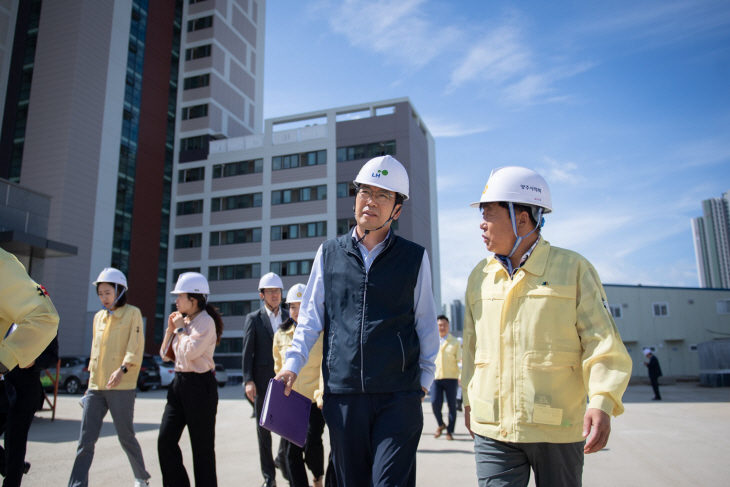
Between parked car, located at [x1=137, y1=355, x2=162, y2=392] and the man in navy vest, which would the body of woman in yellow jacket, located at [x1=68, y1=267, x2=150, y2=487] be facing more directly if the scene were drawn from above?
the man in navy vest

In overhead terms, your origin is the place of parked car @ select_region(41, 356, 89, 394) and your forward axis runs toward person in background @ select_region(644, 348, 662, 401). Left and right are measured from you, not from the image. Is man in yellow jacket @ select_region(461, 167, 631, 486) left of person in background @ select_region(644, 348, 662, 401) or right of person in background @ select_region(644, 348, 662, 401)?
right

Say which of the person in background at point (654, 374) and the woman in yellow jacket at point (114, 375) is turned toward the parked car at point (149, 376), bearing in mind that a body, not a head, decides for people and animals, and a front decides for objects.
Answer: the person in background

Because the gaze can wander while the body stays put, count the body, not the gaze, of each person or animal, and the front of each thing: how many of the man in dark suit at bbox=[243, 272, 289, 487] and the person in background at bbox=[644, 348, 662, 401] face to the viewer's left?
1

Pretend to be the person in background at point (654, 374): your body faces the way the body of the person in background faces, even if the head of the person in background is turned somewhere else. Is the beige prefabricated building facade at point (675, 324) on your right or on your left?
on your right

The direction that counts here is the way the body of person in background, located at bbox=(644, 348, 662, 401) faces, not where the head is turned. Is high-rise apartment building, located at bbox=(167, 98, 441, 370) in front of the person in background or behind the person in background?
in front

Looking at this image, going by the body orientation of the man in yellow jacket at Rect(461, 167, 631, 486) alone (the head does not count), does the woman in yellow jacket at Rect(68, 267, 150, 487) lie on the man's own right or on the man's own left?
on the man's own right

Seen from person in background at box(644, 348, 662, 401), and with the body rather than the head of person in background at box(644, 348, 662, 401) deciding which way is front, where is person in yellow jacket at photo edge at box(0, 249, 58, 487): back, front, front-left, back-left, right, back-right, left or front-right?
left

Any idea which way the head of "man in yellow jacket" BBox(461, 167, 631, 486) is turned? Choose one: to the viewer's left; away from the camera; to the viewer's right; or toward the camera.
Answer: to the viewer's left

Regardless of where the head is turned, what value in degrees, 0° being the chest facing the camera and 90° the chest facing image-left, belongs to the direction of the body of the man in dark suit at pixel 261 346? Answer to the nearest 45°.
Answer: approximately 315°

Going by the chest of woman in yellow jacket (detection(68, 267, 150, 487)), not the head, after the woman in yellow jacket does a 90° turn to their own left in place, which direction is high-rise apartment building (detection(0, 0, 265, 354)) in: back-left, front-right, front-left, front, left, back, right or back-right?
back-left

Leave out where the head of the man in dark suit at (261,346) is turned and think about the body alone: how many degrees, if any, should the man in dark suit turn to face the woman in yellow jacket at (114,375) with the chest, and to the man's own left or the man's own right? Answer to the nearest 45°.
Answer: approximately 135° to the man's own right

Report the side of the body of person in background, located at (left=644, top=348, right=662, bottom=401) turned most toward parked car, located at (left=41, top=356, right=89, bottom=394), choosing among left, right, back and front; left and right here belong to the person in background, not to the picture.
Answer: front

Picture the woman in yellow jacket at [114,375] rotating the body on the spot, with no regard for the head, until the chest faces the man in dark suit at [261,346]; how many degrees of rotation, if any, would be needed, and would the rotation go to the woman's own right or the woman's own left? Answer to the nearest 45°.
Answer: approximately 135° to the woman's own left
